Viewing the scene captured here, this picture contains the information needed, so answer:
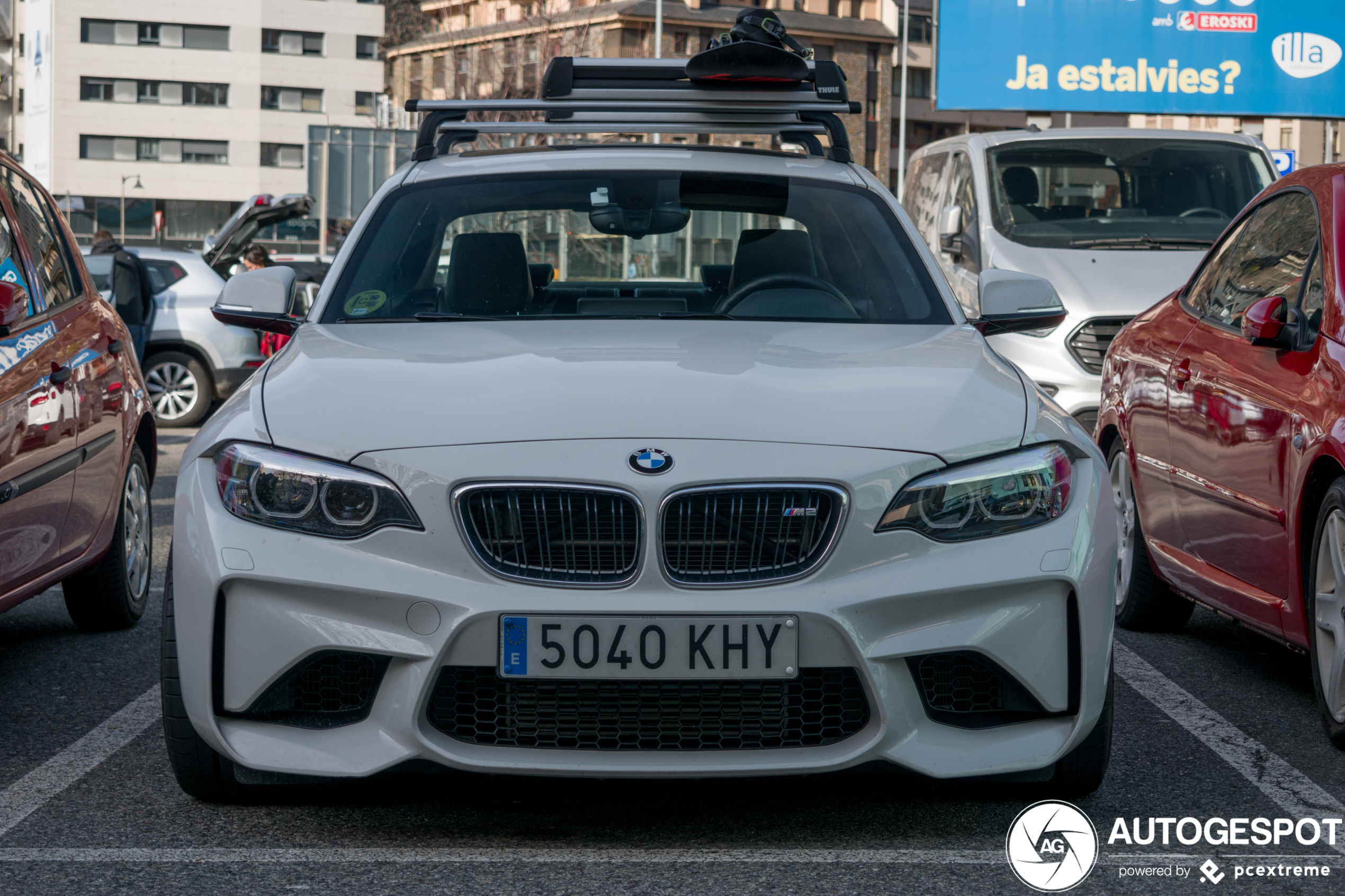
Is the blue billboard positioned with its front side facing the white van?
yes

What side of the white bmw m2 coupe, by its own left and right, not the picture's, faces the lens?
front

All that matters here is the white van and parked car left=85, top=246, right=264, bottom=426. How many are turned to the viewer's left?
1

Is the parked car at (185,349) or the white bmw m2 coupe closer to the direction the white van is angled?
the white bmw m2 coupe

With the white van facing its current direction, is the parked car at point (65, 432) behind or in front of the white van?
in front

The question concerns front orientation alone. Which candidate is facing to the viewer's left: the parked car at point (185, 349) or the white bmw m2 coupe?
the parked car

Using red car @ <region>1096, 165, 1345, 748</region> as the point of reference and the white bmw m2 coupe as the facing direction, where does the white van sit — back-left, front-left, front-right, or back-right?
back-right

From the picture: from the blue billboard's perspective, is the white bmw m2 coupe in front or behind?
in front

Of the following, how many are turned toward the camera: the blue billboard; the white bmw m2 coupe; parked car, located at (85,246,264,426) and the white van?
3

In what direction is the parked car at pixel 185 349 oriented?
to the viewer's left

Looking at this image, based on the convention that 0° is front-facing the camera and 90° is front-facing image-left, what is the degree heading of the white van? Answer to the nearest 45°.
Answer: approximately 0°
